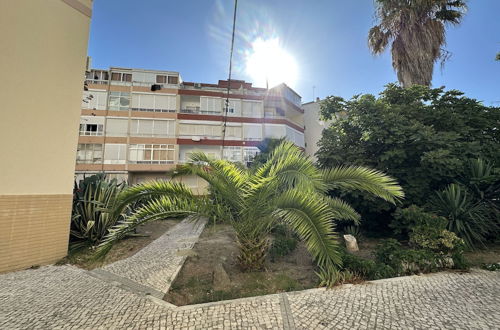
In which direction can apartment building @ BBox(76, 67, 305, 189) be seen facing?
toward the camera

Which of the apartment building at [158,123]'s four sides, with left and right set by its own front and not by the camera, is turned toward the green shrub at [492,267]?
front

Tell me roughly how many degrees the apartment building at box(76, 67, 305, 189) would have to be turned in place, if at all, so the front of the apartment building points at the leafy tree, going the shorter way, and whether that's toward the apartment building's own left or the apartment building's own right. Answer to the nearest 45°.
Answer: approximately 45° to the apartment building's own left

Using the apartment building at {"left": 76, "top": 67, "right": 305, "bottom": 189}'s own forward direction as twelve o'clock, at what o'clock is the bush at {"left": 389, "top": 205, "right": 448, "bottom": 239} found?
The bush is roughly at 11 o'clock from the apartment building.

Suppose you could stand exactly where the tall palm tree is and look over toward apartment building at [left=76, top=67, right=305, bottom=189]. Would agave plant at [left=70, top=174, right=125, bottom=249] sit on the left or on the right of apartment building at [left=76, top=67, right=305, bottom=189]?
left

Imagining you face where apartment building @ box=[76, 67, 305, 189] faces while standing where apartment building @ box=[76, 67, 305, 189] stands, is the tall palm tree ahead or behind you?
ahead

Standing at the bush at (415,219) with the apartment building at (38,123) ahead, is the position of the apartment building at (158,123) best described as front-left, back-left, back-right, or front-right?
front-right

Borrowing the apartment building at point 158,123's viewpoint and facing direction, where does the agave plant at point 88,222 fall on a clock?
The agave plant is roughly at 12 o'clock from the apartment building.

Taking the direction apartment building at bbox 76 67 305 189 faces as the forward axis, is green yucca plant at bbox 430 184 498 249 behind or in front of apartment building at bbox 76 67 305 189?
in front

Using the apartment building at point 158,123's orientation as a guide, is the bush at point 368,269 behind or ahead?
ahead

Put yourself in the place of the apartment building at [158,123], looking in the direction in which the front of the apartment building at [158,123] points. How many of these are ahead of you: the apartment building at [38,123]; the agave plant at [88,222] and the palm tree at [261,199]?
3
